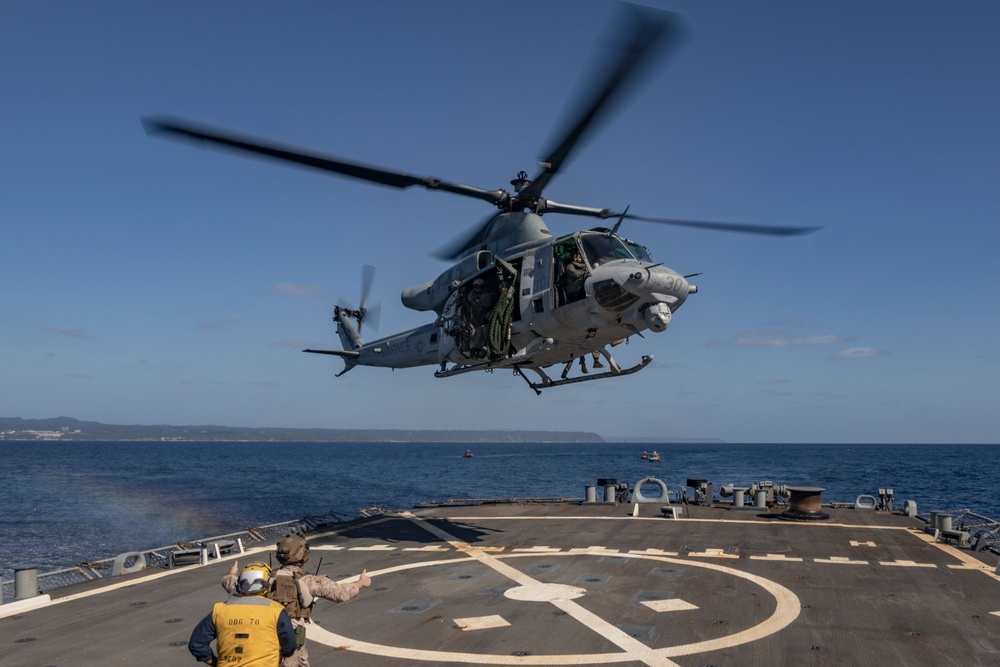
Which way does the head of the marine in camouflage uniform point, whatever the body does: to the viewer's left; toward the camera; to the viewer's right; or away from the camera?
away from the camera

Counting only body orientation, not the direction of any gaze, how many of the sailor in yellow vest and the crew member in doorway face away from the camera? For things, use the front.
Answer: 1

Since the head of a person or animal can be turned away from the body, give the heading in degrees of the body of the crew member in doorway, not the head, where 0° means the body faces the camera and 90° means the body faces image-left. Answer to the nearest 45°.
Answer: approximately 315°

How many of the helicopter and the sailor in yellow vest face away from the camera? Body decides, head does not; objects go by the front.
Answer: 1

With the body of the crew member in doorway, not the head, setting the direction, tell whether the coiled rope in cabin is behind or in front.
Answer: behind

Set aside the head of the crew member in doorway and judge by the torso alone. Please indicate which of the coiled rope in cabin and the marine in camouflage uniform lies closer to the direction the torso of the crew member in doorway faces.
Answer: the marine in camouflage uniform

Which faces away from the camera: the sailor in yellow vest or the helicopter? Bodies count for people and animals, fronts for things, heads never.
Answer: the sailor in yellow vest

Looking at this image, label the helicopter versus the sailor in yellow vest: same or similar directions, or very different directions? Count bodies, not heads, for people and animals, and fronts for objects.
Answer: very different directions

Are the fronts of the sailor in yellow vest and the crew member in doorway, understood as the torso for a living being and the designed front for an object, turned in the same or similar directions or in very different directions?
very different directions

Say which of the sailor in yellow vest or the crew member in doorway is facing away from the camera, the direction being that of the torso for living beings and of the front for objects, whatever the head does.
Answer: the sailor in yellow vest

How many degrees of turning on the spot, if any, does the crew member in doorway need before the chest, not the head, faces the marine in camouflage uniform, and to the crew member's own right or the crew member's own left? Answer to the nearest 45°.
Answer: approximately 45° to the crew member's own right

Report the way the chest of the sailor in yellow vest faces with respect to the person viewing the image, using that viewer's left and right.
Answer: facing away from the viewer

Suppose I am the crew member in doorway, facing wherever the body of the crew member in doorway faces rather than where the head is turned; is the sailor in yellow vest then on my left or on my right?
on my right

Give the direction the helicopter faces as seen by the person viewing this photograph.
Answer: facing the viewer and to the right of the viewer
